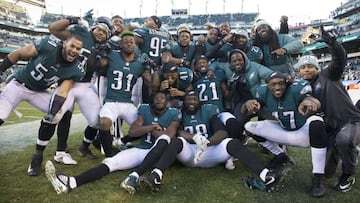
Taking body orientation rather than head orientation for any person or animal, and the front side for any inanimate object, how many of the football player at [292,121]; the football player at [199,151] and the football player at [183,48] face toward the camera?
3

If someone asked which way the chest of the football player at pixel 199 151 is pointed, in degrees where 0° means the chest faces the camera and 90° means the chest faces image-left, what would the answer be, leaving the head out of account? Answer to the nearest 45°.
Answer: approximately 0°

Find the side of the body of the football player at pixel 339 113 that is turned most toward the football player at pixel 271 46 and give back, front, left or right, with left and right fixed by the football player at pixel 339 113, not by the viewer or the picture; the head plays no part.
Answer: right

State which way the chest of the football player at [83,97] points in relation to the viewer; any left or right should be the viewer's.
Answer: facing the viewer and to the right of the viewer

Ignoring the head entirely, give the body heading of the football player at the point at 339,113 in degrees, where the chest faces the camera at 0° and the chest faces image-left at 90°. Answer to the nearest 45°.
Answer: approximately 45°

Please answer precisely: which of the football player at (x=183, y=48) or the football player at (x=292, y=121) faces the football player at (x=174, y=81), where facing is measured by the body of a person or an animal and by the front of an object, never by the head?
the football player at (x=183, y=48)

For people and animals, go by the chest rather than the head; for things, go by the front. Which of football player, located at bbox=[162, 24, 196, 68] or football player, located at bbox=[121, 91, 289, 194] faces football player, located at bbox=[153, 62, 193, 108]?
football player, located at bbox=[162, 24, 196, 68]

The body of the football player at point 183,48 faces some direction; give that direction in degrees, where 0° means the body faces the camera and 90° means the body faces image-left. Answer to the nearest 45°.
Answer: approximately 0°

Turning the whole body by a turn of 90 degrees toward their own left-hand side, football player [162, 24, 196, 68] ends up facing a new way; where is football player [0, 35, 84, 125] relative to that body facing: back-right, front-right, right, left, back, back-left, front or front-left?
back-right

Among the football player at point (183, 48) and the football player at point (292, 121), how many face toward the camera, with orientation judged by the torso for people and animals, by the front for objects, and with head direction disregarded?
2

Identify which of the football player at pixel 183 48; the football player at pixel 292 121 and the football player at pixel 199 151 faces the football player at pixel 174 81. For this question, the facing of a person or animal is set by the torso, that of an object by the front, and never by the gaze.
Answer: the football player at pixel 183 48

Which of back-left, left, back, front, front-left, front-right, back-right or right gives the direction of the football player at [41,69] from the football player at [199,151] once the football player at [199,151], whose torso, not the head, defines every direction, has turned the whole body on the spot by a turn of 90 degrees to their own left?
back
